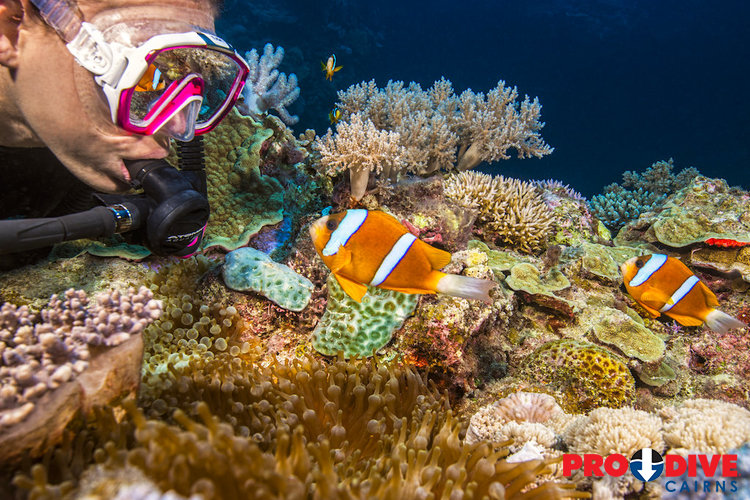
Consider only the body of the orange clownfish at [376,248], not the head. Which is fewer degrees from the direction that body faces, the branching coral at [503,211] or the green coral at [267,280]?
the green coral

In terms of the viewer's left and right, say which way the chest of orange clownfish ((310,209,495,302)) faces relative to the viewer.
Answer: facing to the left of the viewer

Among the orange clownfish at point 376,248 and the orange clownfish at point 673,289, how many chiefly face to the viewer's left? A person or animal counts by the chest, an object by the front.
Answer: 2

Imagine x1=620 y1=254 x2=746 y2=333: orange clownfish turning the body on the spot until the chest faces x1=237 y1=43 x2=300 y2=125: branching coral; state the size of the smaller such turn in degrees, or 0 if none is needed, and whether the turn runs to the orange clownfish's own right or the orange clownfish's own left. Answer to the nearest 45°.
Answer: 0° — it already faces it

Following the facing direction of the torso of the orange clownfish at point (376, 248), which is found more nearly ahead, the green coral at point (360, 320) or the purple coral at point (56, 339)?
the purple coral

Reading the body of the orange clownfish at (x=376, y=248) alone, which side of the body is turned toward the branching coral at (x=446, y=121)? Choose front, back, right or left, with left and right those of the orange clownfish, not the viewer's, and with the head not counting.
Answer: right

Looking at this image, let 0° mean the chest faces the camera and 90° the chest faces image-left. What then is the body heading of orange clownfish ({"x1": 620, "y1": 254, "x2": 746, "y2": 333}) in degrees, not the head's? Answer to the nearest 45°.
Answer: approximately 90°

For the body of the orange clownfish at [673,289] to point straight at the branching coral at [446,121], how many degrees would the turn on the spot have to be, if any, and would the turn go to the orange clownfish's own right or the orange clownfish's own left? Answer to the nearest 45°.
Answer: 0° — it already faces it

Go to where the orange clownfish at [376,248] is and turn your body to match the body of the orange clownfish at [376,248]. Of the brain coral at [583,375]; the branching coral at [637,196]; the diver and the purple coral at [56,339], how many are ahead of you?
2

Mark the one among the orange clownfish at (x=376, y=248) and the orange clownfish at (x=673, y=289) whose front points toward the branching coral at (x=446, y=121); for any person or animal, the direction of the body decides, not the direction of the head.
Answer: the orange clownfish at (x=673, y=289)

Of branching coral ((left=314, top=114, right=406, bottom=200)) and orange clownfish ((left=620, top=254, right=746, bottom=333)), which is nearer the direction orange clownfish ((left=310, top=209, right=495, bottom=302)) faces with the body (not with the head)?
the branching coral
